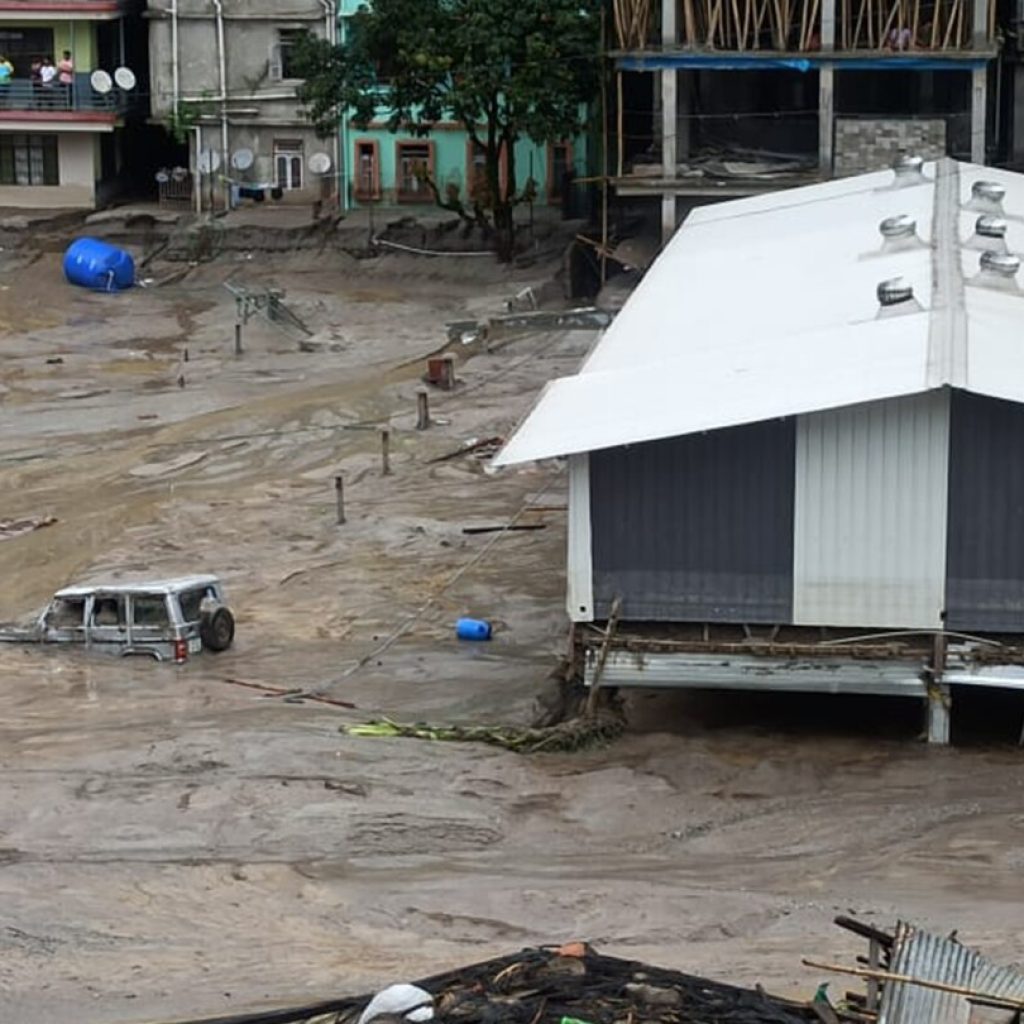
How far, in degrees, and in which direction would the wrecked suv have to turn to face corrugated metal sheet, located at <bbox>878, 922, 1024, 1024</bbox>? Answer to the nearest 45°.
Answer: approximately 135° to its left

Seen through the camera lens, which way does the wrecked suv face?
facing away from the viewer and to the left of the viewer

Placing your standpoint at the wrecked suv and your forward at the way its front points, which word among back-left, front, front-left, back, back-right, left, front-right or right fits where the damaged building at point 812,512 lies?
back

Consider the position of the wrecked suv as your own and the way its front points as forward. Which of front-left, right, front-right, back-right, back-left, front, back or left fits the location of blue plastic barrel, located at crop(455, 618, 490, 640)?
back-right

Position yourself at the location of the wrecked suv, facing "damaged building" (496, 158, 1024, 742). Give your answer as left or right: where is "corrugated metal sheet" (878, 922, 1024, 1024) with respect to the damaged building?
right
